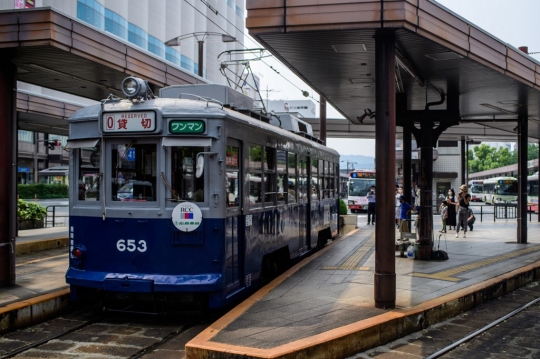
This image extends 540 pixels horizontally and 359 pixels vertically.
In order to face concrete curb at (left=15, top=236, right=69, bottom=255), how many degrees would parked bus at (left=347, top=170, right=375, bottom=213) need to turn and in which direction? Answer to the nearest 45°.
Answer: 0° — it already faces it

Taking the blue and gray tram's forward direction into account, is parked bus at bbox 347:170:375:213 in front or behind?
behind

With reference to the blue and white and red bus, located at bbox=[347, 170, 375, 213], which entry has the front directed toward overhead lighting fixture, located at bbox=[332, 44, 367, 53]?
the parked bus

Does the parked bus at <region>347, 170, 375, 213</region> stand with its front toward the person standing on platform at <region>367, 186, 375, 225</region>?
yes

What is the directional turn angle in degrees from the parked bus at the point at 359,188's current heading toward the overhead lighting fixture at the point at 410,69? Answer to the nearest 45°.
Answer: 0° — it already faces it

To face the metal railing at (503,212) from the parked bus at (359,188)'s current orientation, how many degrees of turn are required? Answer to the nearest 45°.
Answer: approximately 45° to its left

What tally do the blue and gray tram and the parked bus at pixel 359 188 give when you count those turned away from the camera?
0

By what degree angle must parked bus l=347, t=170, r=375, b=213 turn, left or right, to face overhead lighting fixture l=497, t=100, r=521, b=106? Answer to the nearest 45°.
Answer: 0° — it already faces it

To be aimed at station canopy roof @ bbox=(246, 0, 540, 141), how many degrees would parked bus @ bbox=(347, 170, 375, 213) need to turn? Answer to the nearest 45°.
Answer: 0° — it already faces it

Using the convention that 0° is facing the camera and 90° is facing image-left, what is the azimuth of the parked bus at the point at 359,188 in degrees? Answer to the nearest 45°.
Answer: approximately 0°

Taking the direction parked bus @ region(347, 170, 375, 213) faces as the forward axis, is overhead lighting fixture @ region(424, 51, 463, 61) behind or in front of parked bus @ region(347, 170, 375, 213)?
in front
